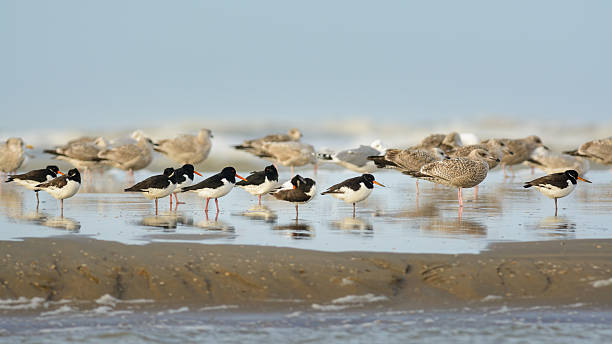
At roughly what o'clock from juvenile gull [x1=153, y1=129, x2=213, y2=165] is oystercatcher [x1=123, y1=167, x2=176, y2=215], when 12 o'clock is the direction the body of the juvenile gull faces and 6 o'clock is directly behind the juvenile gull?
The oystercatcher is roughly at 3 o'clock from the juvenile gull.

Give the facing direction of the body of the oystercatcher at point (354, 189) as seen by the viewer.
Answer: to the viewer's right

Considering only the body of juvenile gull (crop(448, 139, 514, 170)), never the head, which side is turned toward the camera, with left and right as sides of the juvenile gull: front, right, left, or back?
right

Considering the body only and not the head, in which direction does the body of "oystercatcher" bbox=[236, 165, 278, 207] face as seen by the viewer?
to the viewer's right

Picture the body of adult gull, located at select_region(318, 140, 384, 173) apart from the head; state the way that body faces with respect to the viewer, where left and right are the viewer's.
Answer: facing to the right of the viewer

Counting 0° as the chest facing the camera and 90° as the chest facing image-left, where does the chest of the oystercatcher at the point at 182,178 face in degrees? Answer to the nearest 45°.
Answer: approximately 270°

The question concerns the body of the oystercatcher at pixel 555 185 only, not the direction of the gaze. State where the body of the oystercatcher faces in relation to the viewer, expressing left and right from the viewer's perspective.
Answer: facing to the right of the viewer

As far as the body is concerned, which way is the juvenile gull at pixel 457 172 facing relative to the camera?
to the viewer's right
